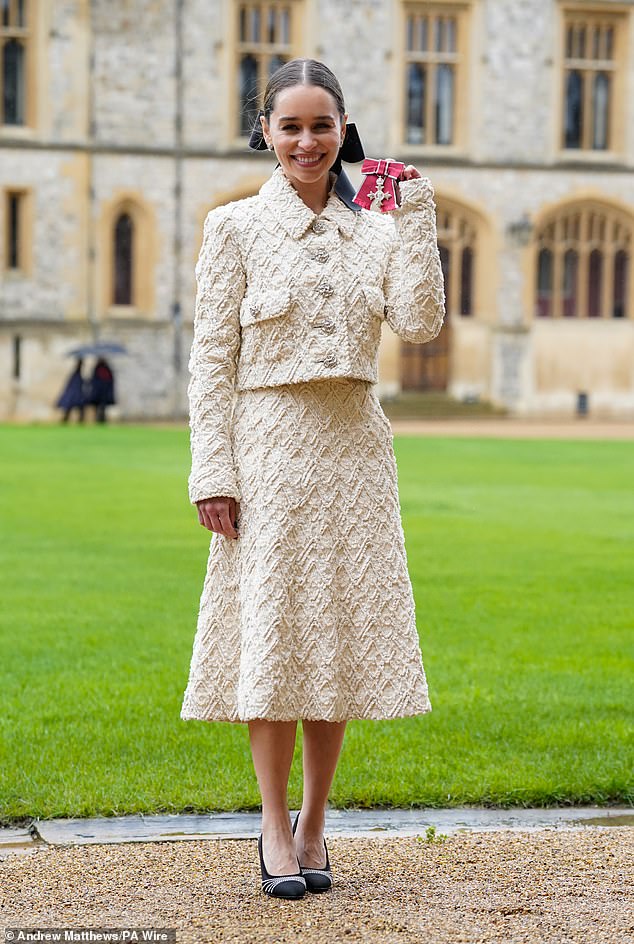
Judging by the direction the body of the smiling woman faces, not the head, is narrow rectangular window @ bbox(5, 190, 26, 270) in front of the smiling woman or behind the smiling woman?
behind

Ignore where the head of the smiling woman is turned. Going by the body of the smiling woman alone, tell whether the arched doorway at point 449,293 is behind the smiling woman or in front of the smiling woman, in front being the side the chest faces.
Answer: behind

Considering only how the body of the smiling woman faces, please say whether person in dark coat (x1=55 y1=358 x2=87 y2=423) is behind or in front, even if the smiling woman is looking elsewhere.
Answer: behind

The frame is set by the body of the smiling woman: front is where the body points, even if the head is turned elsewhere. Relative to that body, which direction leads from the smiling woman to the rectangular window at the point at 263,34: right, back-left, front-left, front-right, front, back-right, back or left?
back

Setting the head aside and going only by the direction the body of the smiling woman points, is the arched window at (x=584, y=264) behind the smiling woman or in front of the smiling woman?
behind

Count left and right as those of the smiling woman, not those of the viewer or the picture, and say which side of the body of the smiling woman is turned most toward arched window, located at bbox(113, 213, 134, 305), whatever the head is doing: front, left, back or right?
back

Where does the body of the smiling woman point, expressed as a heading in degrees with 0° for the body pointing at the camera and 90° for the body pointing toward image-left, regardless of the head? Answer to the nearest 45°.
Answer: approximately 0°

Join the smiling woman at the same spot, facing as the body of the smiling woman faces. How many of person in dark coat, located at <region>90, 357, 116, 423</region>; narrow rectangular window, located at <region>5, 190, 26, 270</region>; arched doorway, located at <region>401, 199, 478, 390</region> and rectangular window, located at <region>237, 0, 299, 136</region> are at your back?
4

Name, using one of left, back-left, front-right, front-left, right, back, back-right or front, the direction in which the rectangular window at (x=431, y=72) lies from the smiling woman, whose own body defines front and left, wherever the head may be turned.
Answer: back

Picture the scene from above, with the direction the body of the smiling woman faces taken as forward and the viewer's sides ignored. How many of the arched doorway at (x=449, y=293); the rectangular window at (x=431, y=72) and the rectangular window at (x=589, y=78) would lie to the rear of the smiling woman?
3
